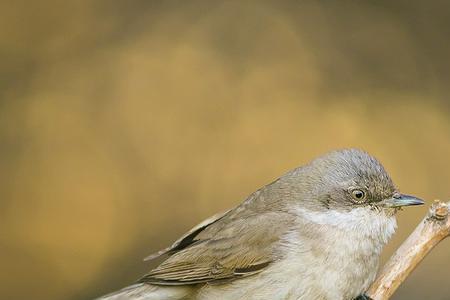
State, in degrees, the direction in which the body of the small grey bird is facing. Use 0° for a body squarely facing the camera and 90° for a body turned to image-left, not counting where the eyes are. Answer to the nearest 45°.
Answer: approximately 270°
